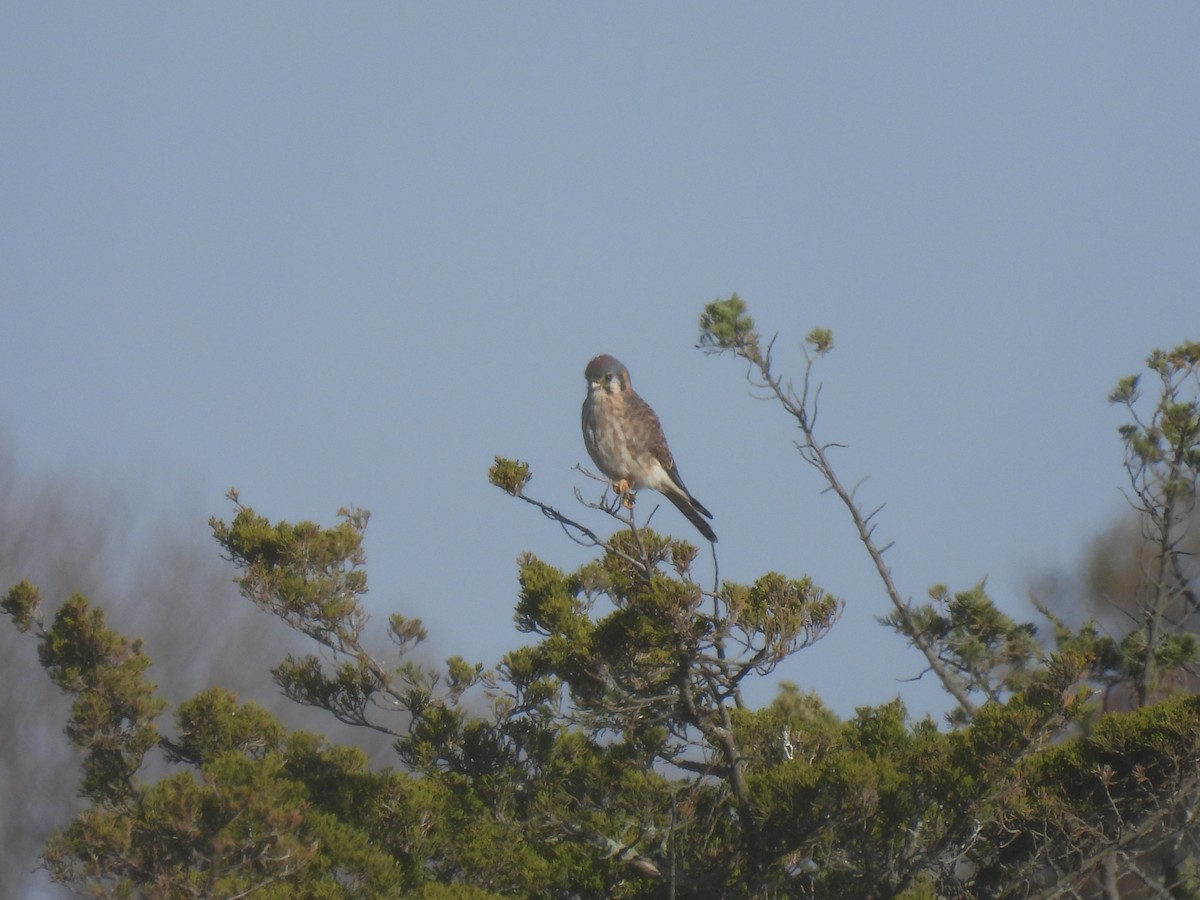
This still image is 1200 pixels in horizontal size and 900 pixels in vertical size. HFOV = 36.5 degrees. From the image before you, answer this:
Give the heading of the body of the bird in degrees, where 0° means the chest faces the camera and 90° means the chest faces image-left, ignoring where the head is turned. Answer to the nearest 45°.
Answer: approximately 45°
